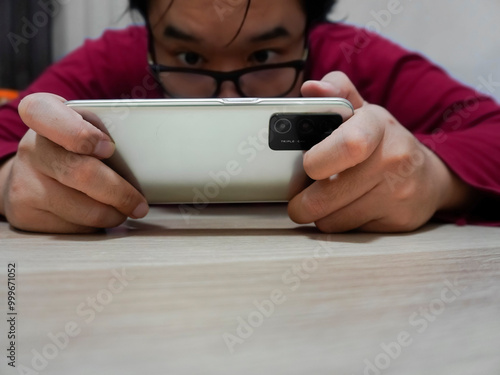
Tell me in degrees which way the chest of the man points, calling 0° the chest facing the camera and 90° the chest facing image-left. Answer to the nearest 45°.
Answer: approximately 0°
